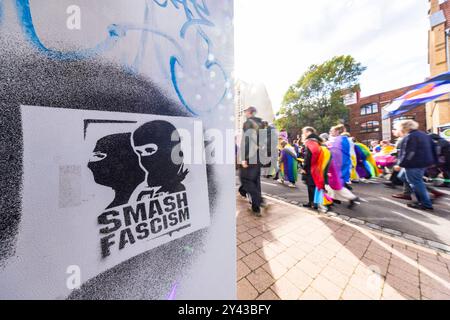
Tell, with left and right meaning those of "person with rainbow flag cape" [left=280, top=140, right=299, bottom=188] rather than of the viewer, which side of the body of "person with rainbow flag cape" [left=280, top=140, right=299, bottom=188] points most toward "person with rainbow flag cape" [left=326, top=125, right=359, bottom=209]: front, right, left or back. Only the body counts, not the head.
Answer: back

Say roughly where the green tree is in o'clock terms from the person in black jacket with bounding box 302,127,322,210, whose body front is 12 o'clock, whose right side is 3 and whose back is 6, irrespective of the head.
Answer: The green tree is roughly at 3 o'clock from the person in black jacket.

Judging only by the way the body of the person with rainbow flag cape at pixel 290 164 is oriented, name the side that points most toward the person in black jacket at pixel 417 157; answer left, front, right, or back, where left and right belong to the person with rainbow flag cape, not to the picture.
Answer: back

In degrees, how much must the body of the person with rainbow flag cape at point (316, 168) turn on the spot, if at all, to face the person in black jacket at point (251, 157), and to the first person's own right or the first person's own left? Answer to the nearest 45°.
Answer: approximately 45° to the first person's own left

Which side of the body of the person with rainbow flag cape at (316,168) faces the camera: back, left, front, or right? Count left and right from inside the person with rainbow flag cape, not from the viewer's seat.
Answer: left

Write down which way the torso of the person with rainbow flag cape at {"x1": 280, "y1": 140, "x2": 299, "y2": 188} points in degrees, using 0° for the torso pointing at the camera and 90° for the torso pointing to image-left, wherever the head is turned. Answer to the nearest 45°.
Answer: approximately 135°

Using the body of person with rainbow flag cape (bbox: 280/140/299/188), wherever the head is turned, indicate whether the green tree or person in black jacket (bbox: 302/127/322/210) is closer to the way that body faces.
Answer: the green tree
